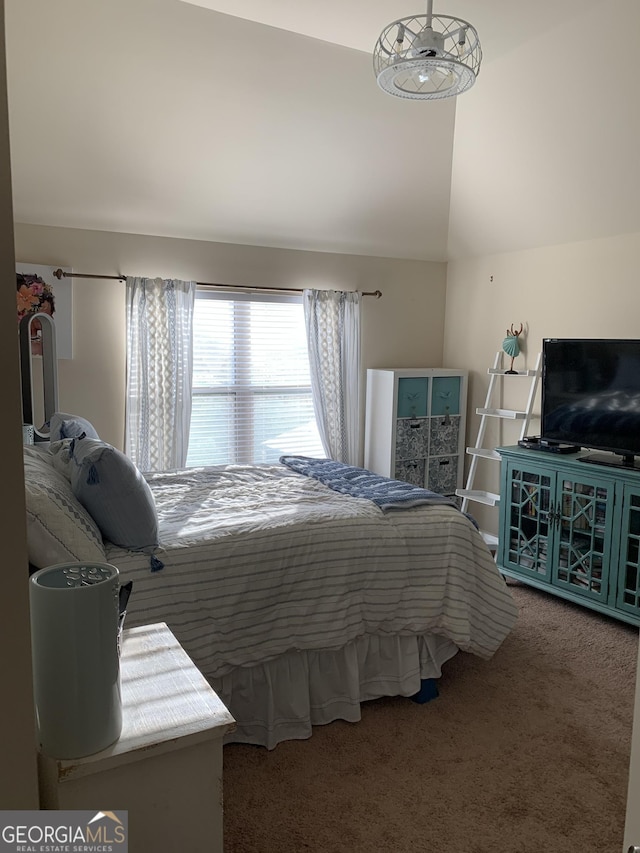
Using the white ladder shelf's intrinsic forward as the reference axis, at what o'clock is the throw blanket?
The throw blanket is roughly at 11 o'clock from the white ladder shelf.

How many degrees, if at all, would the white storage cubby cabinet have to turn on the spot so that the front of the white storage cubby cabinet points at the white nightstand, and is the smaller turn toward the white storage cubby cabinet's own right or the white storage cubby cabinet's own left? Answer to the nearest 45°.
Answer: approximately 45° to the white storage cubby cabinet's own right

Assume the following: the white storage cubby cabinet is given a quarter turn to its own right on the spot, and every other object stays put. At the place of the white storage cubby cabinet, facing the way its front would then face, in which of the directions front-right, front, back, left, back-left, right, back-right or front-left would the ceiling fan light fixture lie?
front-left

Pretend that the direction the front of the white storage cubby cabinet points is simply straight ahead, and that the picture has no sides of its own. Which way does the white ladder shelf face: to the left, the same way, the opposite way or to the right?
to the right

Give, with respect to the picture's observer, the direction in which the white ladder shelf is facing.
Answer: facing the viewer and to the left of the viewer

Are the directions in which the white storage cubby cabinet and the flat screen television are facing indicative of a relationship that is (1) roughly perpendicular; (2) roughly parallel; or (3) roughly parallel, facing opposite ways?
roughly perpendicular

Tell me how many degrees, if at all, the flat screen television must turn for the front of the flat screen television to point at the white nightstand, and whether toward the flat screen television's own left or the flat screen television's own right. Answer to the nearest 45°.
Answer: approximately 45° to the flat screen television's own left

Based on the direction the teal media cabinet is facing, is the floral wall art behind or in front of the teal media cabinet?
in front

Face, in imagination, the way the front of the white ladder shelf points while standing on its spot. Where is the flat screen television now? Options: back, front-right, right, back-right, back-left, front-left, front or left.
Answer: left

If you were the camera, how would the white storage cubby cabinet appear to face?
facing the viewer and to the right of the viewer

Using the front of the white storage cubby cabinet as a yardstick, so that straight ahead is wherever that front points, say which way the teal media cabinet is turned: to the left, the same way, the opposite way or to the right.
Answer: to the right

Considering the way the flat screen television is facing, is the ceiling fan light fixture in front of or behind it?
in front
